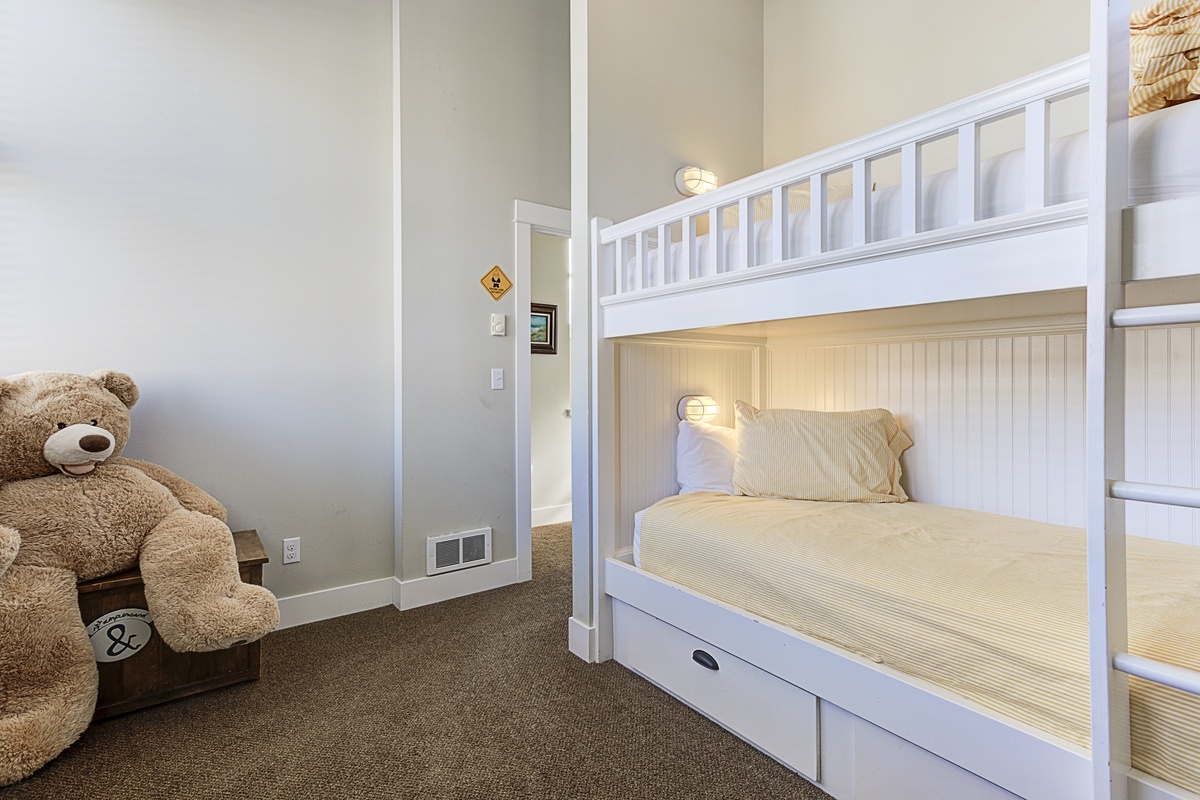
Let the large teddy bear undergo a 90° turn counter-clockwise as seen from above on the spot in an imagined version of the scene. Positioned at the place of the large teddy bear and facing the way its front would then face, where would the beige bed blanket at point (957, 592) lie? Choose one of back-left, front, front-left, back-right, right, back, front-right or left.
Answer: right

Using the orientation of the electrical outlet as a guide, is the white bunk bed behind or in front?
in front

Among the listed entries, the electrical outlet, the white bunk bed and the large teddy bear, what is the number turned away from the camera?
0

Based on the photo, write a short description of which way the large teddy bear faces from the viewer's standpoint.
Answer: facing the viewer and to the right of the viewer

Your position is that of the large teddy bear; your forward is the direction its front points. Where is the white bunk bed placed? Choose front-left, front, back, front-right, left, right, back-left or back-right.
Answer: front

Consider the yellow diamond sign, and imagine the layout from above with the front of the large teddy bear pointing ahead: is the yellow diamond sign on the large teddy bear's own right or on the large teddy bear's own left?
on the large teddy bear's own left

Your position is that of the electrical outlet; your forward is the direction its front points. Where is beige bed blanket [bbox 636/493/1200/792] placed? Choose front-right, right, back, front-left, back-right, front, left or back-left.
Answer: front-left

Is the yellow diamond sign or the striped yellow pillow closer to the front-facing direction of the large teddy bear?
the striped yellow pillow

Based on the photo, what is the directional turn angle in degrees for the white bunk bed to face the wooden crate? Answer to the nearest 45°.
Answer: approximately 135° to its right

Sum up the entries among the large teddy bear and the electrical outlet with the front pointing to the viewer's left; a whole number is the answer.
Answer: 0

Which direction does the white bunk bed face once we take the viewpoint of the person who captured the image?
facing the viewer and to the right of the viewer

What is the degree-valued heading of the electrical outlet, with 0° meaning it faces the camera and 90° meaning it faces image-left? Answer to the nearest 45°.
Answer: approximately 0°
